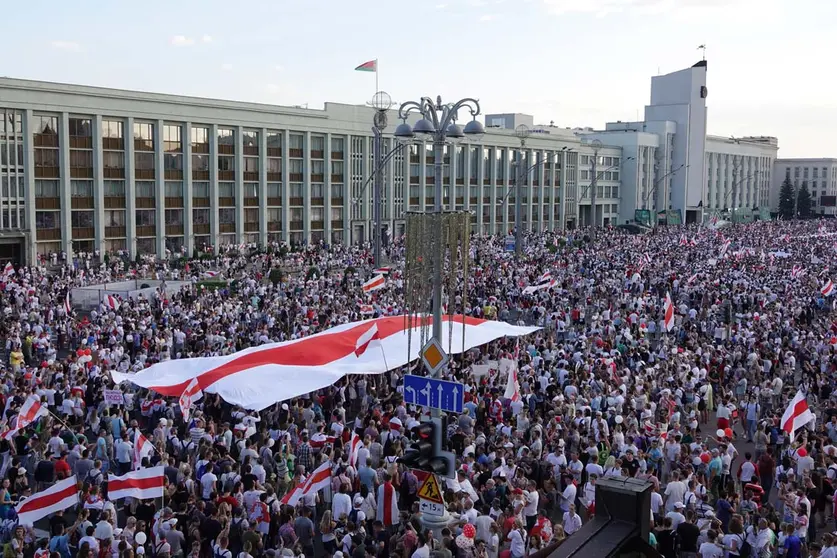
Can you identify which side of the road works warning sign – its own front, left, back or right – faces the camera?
front

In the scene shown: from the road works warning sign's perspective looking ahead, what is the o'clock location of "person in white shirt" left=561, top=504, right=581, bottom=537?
The person in white shirt is roughly at 8 o'clock from the road works warning sign.

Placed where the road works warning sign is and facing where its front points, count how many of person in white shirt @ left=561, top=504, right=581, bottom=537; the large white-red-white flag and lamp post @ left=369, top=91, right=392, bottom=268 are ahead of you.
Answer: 0

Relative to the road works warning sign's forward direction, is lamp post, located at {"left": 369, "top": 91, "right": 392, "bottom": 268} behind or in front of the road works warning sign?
behind

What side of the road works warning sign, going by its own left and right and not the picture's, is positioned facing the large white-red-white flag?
back
